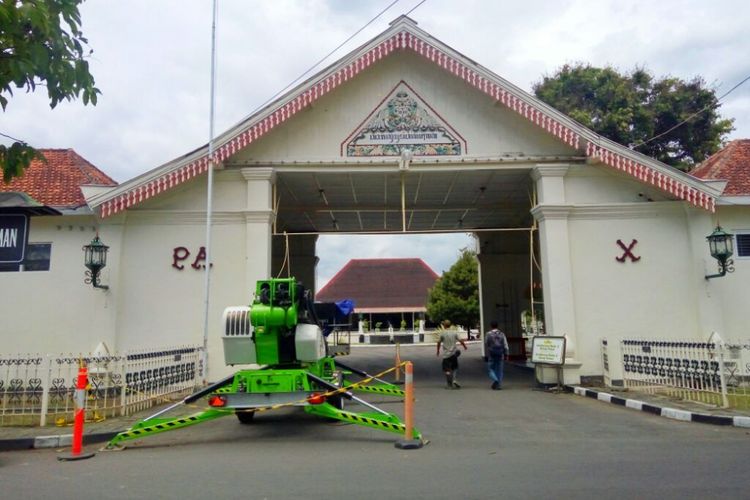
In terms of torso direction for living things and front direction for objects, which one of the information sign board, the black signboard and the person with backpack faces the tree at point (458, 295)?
the person with backpack

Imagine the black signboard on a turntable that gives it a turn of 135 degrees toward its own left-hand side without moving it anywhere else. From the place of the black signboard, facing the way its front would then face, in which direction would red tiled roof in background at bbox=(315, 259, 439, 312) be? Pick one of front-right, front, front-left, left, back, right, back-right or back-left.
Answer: front

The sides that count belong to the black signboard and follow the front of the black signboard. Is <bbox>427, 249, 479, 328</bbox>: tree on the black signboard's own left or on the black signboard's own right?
on the black signboard's own left

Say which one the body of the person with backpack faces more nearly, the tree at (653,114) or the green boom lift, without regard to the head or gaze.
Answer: the tree

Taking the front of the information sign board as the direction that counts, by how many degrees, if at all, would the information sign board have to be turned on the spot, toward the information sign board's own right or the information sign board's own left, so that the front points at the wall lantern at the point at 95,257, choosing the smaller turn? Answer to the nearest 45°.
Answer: approximately 90° to the information sign board's own right

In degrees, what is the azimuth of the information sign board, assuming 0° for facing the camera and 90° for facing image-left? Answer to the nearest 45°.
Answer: approximately 0°

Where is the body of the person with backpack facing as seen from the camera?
away from the camera

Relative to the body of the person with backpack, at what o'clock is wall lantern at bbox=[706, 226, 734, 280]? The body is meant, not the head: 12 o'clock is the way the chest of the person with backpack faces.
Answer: The wall lantern is roughly at 3 o'clock from the person with backpack.

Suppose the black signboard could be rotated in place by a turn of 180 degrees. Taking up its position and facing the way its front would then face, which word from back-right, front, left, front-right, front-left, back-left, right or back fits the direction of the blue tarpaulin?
front-right

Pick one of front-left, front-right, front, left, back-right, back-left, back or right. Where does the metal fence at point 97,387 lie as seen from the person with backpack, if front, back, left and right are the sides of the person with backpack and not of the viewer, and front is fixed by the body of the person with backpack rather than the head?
back-left
